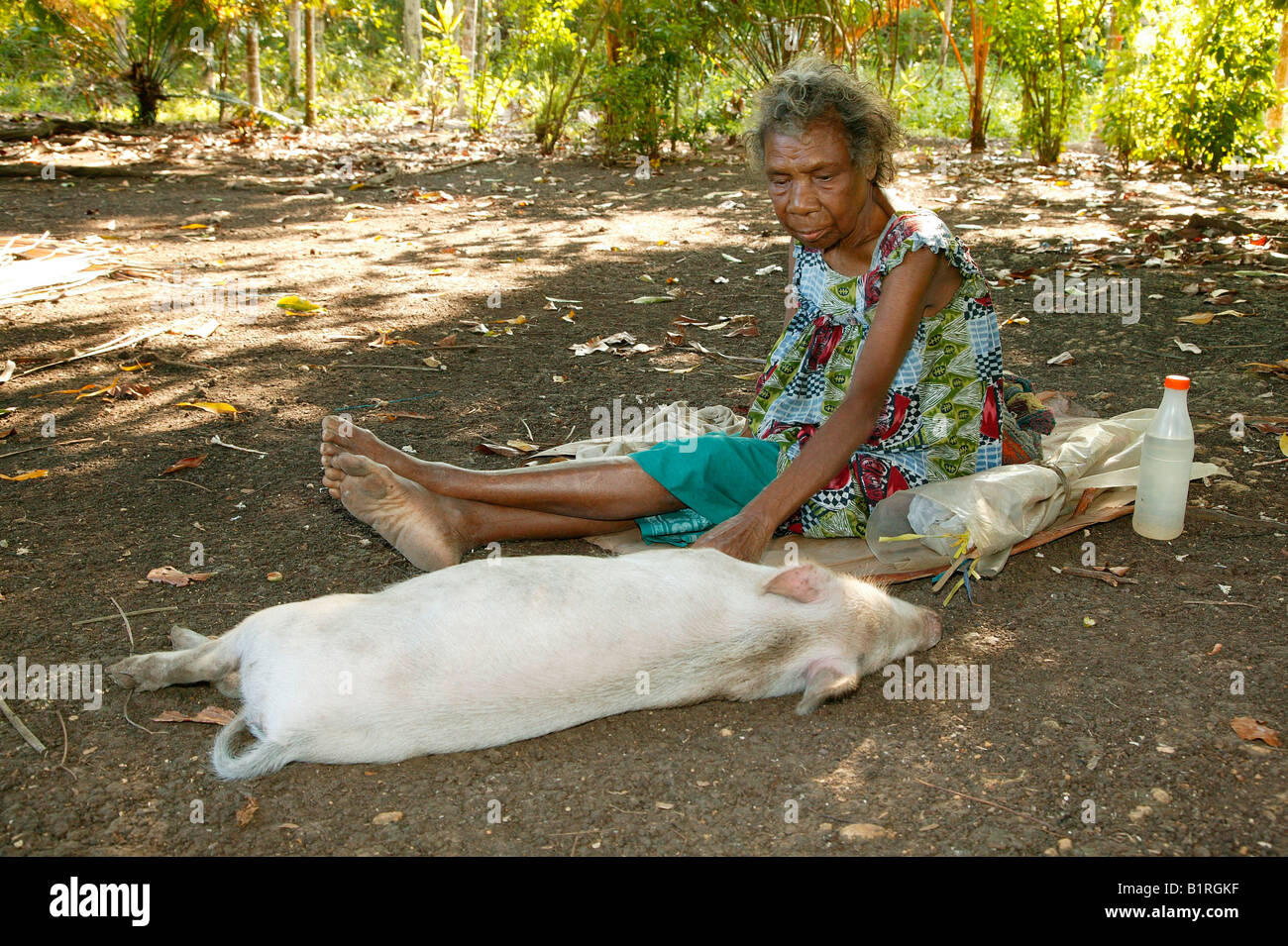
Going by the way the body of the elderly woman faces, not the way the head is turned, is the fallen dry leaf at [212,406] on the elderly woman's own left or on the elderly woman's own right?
on the elderly woman's own right

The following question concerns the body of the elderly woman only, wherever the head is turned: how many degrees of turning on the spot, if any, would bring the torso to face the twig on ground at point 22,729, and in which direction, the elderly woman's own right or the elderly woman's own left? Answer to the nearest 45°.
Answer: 0° — they already face it

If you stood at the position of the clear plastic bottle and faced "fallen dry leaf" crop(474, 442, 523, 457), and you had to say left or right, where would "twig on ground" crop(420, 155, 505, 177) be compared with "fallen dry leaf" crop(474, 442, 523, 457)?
right

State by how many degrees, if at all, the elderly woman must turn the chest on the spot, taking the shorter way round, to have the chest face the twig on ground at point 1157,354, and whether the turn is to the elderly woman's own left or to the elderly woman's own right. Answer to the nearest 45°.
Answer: approximately 180°

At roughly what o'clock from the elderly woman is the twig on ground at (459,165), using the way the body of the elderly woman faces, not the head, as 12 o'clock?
The twig on ground is roughly at 4 o'clock from the elderly woman.

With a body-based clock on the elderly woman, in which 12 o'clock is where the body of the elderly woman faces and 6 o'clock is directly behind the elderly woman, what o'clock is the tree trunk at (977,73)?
The tree trunk is roughly at 5 o'clock from the elderly woman.

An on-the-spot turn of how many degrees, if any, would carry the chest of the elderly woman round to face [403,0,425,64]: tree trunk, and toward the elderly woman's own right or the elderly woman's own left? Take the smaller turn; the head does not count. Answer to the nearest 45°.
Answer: approximately 135° to the elderly woman's own right

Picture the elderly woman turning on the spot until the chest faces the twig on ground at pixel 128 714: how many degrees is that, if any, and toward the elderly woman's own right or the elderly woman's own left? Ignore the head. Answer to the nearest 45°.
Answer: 0° — they already face it

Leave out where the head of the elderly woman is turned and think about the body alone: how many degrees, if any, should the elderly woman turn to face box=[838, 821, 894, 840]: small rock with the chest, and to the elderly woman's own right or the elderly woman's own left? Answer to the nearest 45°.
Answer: approximately 45° to the elderly woman's own left

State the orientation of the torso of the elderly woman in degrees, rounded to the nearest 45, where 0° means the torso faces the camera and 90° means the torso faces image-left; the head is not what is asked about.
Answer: approximately 45°

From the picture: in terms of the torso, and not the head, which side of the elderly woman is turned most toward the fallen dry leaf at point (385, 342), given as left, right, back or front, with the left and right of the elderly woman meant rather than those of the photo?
right
